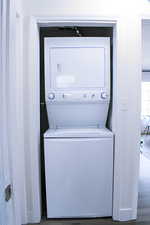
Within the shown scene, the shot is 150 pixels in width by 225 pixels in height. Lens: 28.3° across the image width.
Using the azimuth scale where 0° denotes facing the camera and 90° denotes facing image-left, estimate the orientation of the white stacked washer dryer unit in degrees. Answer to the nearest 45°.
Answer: approximately 0°
